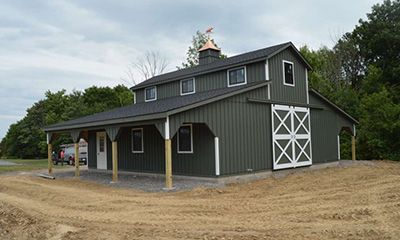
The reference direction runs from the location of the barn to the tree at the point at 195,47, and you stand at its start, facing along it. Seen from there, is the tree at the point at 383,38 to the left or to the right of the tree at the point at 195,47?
right

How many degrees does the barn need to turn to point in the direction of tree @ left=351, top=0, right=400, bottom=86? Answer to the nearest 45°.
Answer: approximately 90° to its left

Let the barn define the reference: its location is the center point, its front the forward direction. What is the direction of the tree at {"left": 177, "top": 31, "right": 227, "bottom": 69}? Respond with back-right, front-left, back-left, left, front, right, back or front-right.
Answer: back-left

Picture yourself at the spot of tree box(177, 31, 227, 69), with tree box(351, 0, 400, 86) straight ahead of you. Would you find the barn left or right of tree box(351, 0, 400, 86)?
right
